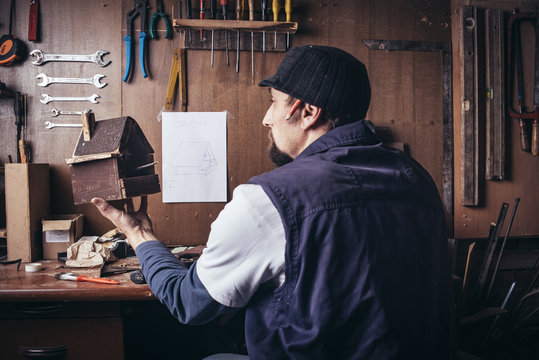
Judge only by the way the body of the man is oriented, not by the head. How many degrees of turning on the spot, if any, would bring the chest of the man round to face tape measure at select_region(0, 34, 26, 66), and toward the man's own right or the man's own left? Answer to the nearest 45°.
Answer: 0° — they already face it

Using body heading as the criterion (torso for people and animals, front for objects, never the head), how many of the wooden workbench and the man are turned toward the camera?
1

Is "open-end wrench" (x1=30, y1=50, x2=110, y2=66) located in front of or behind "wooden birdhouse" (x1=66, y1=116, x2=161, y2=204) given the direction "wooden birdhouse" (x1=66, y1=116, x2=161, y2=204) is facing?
behind

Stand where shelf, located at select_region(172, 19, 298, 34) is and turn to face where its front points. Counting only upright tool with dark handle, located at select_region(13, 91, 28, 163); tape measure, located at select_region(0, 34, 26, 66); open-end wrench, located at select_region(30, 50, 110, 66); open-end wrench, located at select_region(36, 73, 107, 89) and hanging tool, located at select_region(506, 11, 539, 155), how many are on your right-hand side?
4

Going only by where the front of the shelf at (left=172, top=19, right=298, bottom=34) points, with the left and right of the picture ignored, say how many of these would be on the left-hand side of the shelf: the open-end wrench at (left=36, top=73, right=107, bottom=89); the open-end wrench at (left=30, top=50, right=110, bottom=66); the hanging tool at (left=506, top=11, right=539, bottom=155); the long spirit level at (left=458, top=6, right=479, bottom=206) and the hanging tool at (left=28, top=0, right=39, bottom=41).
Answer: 2

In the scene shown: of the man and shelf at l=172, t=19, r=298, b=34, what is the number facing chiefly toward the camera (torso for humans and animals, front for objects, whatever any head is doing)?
1

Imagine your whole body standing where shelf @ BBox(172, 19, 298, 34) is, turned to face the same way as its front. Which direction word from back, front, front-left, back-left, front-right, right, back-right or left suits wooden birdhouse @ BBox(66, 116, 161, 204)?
front-right

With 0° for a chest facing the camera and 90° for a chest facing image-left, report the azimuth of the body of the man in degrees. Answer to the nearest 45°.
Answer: approximately 135°
